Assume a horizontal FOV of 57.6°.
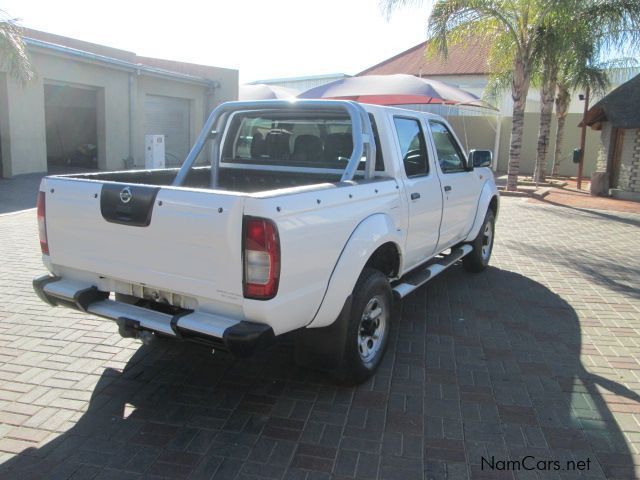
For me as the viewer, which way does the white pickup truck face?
facing away from the viewer and to the right of the viewer

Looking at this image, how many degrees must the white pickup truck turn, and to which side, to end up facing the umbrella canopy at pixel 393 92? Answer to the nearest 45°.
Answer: approximately 45° to its left

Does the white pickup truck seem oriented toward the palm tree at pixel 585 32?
yes

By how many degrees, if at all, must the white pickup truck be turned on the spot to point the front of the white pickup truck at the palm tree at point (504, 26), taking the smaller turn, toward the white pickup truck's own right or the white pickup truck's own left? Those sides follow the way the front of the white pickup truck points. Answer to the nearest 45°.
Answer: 0° — it already faces it
